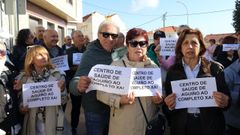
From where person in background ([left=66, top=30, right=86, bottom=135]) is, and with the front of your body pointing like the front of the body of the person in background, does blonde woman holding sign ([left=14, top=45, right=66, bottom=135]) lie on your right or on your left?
on your right

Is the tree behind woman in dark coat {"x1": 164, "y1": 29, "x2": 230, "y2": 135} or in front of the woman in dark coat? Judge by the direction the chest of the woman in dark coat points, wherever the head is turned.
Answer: behind

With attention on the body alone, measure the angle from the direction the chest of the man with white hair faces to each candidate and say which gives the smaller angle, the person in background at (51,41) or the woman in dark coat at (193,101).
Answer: the woman in dark coat

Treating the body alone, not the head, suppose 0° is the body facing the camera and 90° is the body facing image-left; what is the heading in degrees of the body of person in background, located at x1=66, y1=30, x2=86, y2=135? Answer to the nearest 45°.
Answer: approximately 315°

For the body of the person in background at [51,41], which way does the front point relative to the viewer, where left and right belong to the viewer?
facing the viewer and to the right of the viewer

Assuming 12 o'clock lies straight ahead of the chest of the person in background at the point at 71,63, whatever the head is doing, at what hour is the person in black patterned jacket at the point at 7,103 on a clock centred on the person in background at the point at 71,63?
the person in black patterned jacket at the point at 7,103 is roughly at 2 o'clock from the person in background at the point at 71,63.

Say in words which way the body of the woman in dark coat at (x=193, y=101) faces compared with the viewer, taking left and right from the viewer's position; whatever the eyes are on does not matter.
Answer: facing the viewer

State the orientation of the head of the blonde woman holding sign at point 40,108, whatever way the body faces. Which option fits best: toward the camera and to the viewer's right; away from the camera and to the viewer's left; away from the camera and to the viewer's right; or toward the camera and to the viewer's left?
toward the camera and to the viewer's right

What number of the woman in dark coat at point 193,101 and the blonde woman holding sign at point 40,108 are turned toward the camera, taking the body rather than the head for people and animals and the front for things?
2

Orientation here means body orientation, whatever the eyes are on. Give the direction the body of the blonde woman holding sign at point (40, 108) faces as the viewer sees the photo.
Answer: toward the camera

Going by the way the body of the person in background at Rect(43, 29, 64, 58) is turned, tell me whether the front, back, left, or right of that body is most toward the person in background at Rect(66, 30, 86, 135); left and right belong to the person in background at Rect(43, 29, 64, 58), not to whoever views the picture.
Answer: left

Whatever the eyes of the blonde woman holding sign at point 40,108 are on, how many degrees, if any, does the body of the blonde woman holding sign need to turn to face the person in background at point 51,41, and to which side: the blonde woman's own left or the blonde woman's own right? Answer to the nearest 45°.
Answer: approximately 180°
